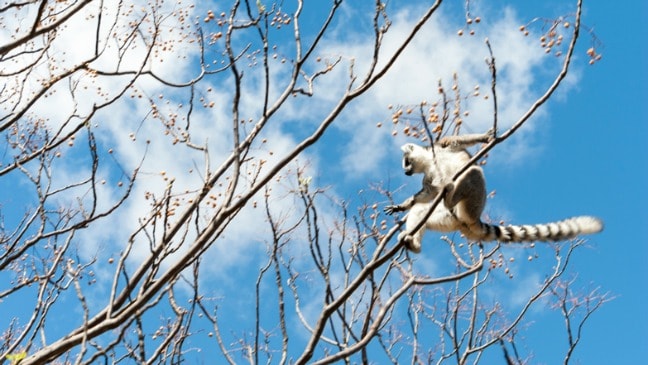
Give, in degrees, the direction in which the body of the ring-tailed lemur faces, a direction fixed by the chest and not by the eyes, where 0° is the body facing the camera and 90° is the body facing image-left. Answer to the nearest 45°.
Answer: approximately 90°
